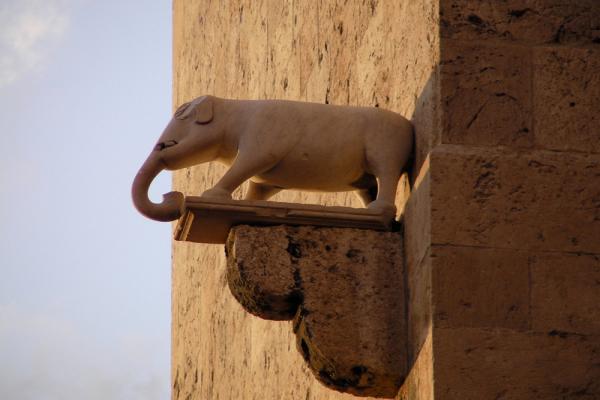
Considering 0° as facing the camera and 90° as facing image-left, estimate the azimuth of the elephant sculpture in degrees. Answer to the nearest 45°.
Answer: approximately 90°
